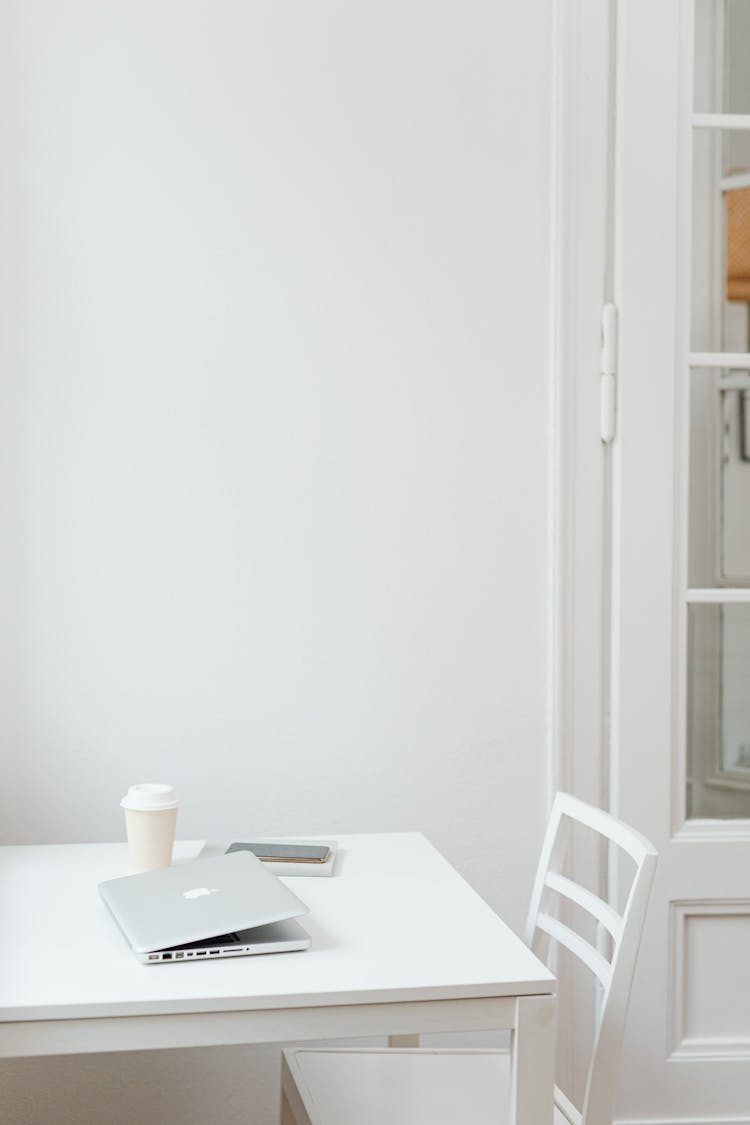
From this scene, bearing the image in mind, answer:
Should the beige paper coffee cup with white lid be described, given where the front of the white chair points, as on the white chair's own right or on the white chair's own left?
on the white chair's own right

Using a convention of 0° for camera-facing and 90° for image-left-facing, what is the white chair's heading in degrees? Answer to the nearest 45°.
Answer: approximately 45°
